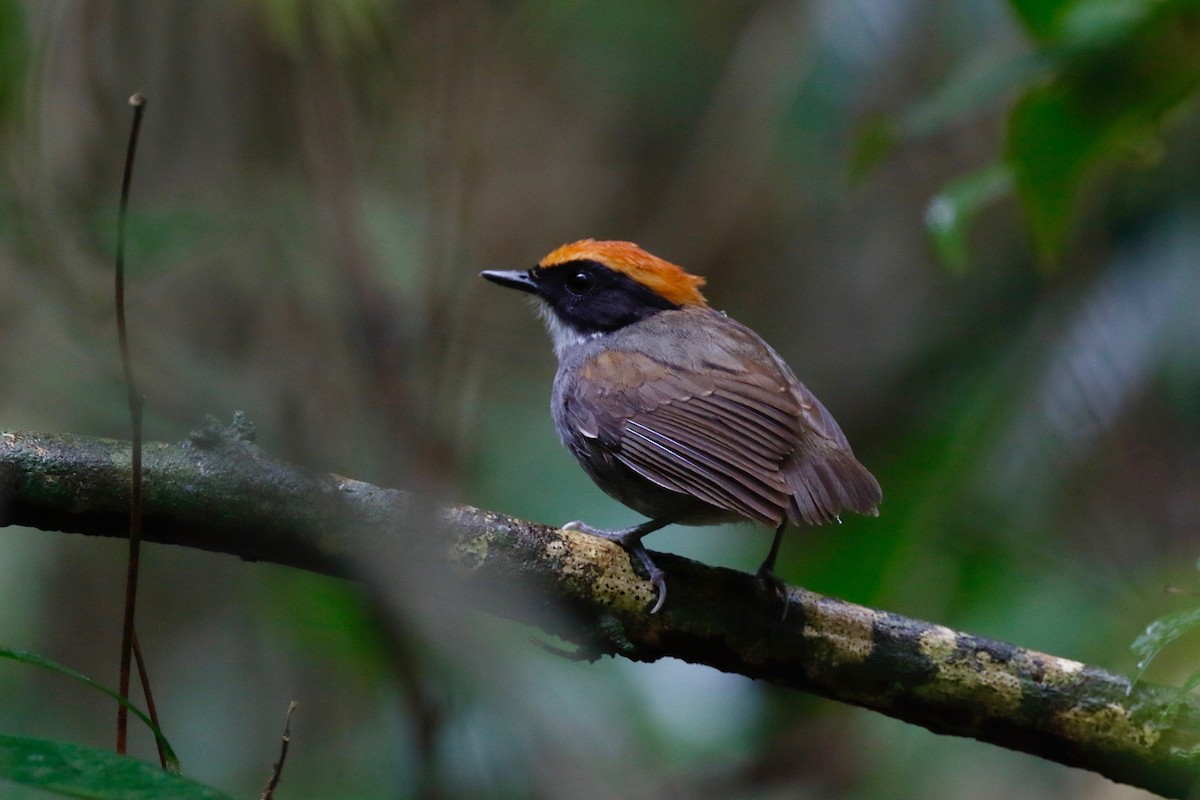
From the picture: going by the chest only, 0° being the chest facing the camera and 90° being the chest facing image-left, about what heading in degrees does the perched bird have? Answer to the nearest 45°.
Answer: approximately 90°

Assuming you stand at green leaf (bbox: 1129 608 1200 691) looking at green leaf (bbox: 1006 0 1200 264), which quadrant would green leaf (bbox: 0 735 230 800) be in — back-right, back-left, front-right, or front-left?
back-left

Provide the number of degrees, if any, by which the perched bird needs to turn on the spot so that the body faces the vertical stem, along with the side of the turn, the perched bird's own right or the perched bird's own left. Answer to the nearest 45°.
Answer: approximately 45° to the perched bird's own left

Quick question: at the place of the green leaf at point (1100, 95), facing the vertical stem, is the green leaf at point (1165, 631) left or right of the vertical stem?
left

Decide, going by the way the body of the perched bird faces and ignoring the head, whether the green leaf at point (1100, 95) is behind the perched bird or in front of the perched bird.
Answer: behind

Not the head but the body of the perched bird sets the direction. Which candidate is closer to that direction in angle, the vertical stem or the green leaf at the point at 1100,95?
the vertical stem
